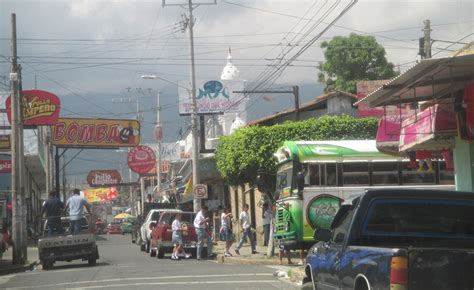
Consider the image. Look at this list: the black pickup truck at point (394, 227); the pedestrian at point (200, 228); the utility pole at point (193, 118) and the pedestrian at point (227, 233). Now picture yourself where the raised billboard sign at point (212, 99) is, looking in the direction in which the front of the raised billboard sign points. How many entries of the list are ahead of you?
4

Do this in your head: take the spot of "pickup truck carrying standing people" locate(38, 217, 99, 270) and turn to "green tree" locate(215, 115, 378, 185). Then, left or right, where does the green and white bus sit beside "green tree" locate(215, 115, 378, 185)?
right

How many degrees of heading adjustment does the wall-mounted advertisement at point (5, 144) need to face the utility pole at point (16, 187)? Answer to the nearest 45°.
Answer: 0° — it already faces it

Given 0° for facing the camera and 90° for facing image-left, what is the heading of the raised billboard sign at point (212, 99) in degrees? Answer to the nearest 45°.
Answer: approximately 0°

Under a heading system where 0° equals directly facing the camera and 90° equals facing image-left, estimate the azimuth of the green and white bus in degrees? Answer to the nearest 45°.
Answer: approximately 45°

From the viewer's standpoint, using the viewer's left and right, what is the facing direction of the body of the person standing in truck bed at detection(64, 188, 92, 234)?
facing away from the viewer

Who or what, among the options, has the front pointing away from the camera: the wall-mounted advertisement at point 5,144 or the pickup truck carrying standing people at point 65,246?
the pickup truck carrying standing people
